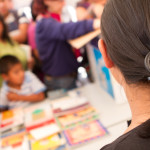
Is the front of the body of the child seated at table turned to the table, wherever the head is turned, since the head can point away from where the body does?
yes

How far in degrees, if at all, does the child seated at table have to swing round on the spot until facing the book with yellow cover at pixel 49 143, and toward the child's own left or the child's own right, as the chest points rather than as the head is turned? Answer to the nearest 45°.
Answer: approximately 45° to the child's own right

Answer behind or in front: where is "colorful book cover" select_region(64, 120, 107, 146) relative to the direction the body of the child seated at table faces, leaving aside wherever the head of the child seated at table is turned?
in front

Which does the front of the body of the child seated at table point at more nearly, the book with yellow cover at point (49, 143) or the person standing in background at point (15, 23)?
the book with yellow cover

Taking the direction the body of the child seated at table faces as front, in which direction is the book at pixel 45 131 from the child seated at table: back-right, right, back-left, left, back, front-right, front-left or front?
front-right

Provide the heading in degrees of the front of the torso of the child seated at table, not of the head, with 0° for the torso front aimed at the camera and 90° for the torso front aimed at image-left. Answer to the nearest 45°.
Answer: approximately 315°

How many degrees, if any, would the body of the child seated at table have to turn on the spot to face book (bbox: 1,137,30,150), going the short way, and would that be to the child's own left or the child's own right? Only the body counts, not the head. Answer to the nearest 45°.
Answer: approximately 45° to the child's own right

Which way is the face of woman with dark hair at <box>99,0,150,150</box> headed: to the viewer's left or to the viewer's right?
to the viewer's left
